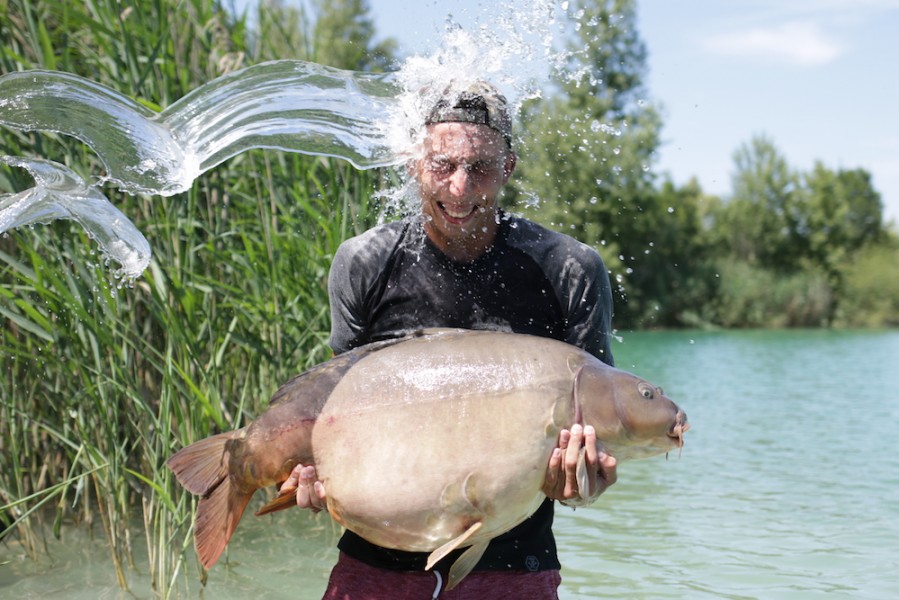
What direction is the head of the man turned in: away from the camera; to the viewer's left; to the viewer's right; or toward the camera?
toward the camera

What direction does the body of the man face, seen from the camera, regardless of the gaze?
toward the camera
